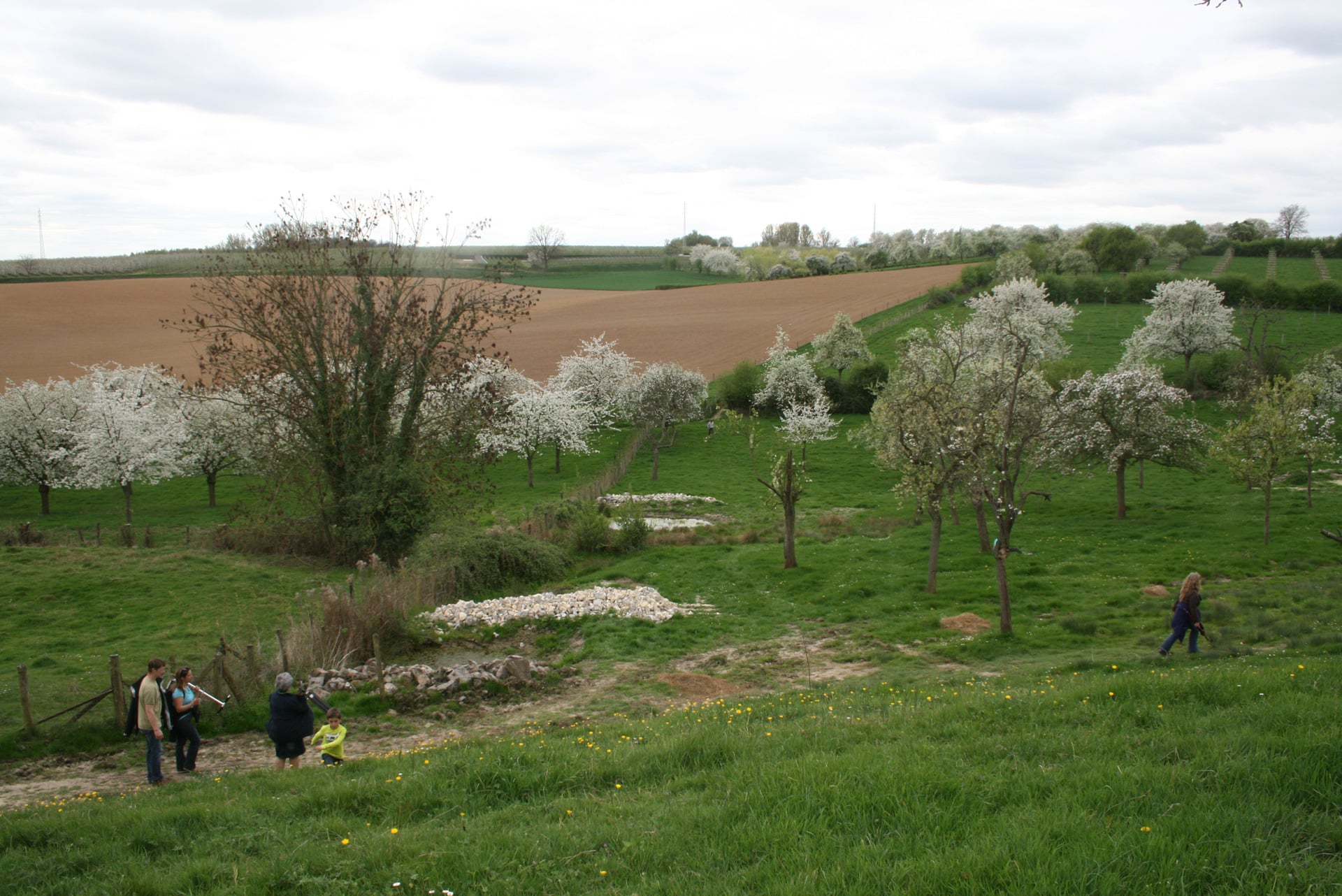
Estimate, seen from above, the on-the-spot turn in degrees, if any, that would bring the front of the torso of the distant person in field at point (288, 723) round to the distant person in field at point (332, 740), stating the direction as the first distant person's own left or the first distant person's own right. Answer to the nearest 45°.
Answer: approximately 135° to the first distant person's own right

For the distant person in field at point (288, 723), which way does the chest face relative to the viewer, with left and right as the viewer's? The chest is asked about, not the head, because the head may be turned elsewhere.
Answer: facing away from the viewer

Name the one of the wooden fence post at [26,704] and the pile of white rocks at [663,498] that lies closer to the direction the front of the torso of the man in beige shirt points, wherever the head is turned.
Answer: the pile of white rocks

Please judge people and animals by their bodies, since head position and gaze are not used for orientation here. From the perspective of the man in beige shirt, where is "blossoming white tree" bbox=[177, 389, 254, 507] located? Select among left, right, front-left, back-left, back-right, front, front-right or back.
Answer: left

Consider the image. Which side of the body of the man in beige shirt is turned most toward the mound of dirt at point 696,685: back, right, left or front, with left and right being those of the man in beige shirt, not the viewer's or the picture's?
front

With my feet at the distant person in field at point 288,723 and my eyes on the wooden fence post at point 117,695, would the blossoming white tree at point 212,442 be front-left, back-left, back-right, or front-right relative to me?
front-right
